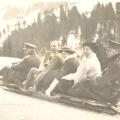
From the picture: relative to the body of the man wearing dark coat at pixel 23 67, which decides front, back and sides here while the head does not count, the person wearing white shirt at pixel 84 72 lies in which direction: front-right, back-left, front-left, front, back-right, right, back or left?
back-left

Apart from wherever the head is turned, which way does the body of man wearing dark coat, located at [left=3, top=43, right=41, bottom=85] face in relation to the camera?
to the viewer's left

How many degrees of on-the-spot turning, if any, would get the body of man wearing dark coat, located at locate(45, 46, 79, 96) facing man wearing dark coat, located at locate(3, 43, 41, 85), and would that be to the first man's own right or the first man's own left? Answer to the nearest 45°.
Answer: approximately 45° to the first man's own right

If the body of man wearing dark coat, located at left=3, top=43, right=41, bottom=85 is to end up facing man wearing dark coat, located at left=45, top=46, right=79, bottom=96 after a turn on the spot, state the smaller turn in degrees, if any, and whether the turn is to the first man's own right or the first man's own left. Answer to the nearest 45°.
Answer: approximately 135° to the first man's own left

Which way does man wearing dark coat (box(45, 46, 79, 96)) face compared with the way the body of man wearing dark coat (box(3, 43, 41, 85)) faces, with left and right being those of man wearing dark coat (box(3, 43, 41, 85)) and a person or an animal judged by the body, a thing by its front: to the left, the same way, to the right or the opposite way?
the same way

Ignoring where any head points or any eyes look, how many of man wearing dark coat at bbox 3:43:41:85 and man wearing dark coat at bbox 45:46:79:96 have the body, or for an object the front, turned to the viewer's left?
2

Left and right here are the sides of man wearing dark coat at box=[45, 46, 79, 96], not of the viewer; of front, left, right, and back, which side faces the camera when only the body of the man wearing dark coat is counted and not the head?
left
